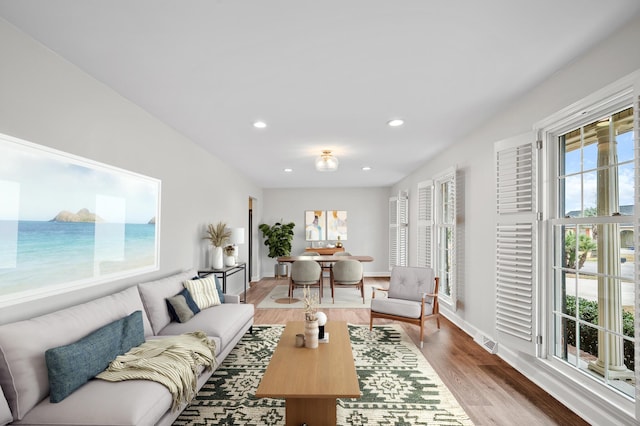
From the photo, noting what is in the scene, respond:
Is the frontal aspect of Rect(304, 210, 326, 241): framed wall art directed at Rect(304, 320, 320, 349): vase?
yes

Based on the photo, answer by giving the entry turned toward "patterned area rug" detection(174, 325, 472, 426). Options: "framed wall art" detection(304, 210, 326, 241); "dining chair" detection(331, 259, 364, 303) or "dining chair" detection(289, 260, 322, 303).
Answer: the framed wall art

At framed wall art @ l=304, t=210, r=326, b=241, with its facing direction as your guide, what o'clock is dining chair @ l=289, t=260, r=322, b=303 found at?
The dining chair is roughly at 12 o'clock from the framed wall art.

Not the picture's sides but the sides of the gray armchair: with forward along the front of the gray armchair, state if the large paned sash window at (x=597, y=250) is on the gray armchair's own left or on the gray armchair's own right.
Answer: on the gray armchair's own left

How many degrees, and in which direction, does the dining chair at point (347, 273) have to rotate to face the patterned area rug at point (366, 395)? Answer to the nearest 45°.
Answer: approximately 180°

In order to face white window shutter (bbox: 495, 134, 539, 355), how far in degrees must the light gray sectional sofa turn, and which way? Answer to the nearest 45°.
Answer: approximately 45° to its left

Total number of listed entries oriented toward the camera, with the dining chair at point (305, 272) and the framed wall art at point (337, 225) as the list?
1

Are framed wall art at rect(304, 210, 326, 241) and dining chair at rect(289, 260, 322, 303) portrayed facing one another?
yes

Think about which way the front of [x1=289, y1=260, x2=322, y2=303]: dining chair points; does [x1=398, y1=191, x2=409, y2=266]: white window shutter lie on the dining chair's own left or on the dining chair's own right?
on the dining chair's own right

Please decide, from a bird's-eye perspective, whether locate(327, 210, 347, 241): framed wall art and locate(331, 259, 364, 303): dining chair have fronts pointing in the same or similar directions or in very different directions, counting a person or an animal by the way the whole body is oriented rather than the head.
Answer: very different directions

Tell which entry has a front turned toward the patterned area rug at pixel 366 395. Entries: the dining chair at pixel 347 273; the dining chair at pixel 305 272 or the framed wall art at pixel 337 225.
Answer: the framed wall art

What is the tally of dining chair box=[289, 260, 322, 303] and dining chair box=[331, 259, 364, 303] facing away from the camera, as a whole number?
2

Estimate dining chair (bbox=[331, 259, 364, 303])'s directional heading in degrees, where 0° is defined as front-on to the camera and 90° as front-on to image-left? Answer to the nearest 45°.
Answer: approximately 180°

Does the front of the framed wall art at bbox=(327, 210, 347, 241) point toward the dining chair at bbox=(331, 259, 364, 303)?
yes
